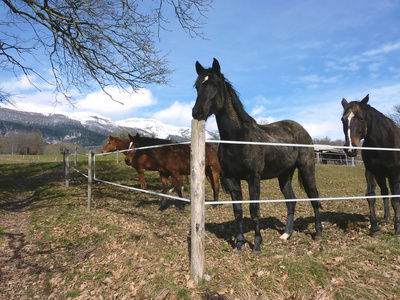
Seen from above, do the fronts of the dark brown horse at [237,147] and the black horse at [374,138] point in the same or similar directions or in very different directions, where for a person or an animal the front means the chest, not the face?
same or similar directions

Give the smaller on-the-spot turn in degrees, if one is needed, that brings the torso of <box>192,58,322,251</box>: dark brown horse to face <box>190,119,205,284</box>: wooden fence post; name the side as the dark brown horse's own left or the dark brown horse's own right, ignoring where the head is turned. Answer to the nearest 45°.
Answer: approximately 45° to the dark brown horse's own left

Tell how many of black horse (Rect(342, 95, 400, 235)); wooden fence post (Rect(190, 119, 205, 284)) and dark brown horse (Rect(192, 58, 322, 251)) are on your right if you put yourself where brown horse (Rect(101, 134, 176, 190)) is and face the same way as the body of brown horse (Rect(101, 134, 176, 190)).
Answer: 0

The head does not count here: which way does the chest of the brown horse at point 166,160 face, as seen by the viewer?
to the viewer's left

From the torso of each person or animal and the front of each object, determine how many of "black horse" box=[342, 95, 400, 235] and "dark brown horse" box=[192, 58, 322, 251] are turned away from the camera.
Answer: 0

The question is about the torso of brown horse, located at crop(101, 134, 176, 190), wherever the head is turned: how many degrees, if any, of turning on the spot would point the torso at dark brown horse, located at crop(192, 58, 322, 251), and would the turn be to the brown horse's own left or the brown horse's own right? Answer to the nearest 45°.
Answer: approximately 90° to the brown horse's own left

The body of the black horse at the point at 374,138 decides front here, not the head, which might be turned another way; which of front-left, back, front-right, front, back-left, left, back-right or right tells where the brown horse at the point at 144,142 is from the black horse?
front-right

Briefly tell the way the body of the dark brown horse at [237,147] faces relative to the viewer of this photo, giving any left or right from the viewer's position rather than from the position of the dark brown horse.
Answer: facing the viewer and to the left of the viewer

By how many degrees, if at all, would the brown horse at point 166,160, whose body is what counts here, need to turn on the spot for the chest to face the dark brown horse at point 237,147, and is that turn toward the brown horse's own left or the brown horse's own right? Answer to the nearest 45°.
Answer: approximately 90° to the brown horse's own left

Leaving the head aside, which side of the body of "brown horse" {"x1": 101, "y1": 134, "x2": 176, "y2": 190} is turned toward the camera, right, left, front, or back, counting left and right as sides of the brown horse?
left

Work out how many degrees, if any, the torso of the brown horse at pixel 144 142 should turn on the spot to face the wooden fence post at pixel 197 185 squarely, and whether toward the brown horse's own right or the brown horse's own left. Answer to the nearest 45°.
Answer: approximately 90° to the brown horse's own left

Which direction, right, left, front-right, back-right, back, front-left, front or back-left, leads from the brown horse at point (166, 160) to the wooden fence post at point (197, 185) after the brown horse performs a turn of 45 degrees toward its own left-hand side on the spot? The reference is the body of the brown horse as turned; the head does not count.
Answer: front-left

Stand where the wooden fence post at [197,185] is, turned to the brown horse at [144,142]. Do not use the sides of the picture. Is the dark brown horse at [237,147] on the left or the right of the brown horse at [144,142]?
right
